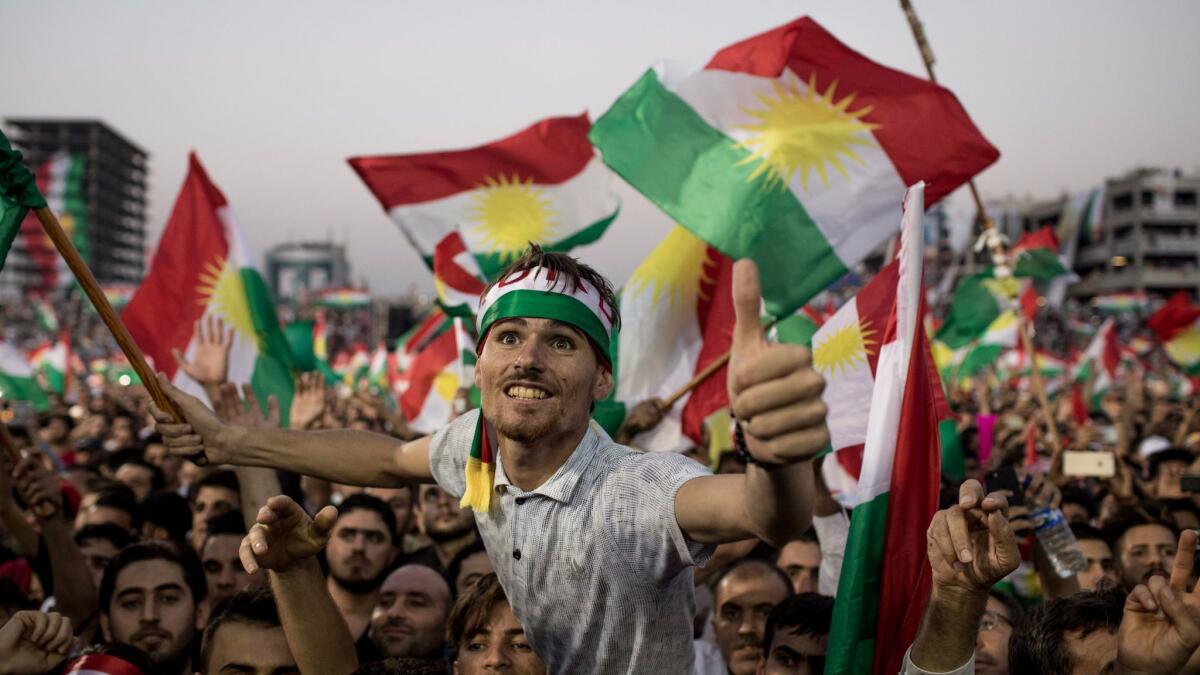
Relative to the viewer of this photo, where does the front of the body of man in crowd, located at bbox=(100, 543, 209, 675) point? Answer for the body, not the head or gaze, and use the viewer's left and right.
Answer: facing the viewer

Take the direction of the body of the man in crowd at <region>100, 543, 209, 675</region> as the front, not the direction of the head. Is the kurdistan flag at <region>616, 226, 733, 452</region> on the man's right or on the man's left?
on the man's left

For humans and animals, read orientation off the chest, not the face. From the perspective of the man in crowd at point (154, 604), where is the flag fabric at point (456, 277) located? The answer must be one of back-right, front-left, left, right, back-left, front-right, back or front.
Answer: back-left

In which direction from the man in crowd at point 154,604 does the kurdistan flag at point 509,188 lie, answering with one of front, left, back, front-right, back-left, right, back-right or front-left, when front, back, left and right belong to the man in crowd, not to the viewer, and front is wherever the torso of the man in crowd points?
back-left

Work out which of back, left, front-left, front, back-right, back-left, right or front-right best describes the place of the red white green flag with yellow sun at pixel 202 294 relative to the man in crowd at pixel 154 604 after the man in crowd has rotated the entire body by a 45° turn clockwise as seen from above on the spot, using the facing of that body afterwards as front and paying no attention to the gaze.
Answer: back-right

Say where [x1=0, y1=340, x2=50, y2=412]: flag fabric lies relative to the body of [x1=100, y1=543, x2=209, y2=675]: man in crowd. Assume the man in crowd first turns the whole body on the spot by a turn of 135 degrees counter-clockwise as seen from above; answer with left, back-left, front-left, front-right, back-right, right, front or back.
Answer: front-left

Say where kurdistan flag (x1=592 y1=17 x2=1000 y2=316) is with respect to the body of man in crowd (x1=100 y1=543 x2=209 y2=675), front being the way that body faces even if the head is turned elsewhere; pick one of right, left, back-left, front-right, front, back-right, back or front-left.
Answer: left
